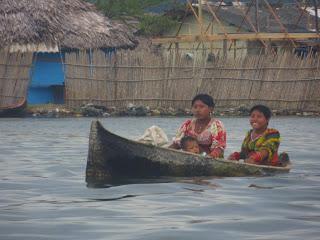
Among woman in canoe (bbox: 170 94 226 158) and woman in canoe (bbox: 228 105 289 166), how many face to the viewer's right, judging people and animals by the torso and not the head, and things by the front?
0

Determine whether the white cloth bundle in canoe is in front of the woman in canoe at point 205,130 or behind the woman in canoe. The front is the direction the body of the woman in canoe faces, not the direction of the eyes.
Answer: in front

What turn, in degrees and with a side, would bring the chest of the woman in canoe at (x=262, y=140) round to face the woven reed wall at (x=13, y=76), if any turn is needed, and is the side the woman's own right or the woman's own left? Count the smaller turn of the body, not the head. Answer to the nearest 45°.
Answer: approximately 90° to the woman's own right

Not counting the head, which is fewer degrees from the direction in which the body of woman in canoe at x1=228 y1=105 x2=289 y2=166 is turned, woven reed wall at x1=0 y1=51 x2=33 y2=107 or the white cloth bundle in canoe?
the white cloth bundle in canoe

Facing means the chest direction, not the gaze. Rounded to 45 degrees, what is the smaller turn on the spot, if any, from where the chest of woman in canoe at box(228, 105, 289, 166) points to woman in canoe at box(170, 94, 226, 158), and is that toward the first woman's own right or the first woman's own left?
approximately 45° to the first woman's own right

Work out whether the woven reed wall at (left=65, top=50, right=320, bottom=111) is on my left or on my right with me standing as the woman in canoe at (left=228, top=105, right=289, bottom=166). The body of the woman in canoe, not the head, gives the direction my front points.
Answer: on my right

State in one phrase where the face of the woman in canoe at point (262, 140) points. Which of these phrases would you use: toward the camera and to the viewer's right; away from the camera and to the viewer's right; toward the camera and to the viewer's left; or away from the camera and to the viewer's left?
toward the camera and to the viewer's left

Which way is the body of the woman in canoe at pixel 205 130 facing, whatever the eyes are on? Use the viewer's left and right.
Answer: facing the viewer and to the left of the viewer

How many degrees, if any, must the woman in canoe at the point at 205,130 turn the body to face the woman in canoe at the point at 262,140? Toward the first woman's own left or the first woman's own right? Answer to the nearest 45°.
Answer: approximately 135° to the first woman's own left

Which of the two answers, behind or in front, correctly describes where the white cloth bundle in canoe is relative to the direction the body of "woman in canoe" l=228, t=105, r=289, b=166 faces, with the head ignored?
in front

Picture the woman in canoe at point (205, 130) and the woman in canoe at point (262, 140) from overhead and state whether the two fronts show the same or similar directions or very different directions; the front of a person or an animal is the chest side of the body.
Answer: same or similar directions

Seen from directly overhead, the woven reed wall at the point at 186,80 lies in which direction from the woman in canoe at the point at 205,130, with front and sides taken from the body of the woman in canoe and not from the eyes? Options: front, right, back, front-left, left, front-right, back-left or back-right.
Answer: back-right
